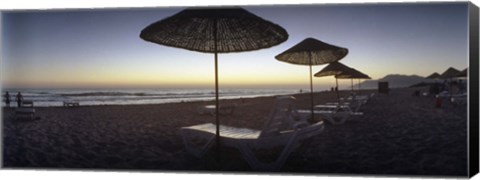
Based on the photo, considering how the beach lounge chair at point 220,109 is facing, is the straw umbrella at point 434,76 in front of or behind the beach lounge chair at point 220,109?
behind

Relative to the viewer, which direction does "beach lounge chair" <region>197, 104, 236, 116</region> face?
to the viewer's left

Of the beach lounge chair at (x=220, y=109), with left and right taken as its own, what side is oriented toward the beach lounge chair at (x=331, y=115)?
back

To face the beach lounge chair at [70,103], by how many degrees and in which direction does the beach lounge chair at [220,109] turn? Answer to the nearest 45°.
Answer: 0° — it already faces it

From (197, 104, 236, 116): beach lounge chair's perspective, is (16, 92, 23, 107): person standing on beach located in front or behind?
in front

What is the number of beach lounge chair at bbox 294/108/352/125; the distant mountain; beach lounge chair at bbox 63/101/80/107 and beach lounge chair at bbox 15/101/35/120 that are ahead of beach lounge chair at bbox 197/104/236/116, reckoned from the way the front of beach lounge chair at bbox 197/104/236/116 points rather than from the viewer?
2

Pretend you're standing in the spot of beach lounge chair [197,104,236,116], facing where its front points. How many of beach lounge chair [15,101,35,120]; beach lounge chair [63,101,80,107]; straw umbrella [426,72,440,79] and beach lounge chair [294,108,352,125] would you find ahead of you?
2
